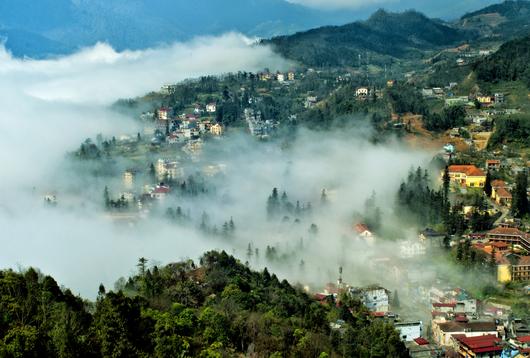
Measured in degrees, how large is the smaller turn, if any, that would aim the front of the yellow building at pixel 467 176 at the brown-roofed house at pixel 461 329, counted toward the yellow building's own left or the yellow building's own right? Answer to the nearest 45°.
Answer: approximately 45° to the yellow building's own left

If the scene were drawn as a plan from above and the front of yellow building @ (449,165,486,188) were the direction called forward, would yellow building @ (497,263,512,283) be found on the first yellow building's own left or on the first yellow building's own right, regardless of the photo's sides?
on the first yellow building's own left

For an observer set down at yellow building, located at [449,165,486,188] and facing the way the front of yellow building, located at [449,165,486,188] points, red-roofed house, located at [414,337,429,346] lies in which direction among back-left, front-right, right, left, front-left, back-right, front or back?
front-left

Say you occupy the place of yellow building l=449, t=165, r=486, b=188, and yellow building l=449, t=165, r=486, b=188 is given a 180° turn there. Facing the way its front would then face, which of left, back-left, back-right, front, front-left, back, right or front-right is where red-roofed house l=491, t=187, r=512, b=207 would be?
right

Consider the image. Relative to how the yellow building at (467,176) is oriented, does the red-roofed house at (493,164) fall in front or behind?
behind

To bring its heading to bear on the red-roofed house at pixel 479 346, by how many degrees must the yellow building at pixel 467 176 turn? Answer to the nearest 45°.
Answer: approximately 45° to its left

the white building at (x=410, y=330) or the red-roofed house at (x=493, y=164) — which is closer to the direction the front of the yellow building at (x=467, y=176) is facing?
the white building

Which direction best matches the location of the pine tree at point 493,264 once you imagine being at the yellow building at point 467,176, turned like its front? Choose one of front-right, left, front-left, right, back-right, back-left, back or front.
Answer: front-left

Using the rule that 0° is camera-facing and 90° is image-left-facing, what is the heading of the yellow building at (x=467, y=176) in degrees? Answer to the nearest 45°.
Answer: approximately 45°
